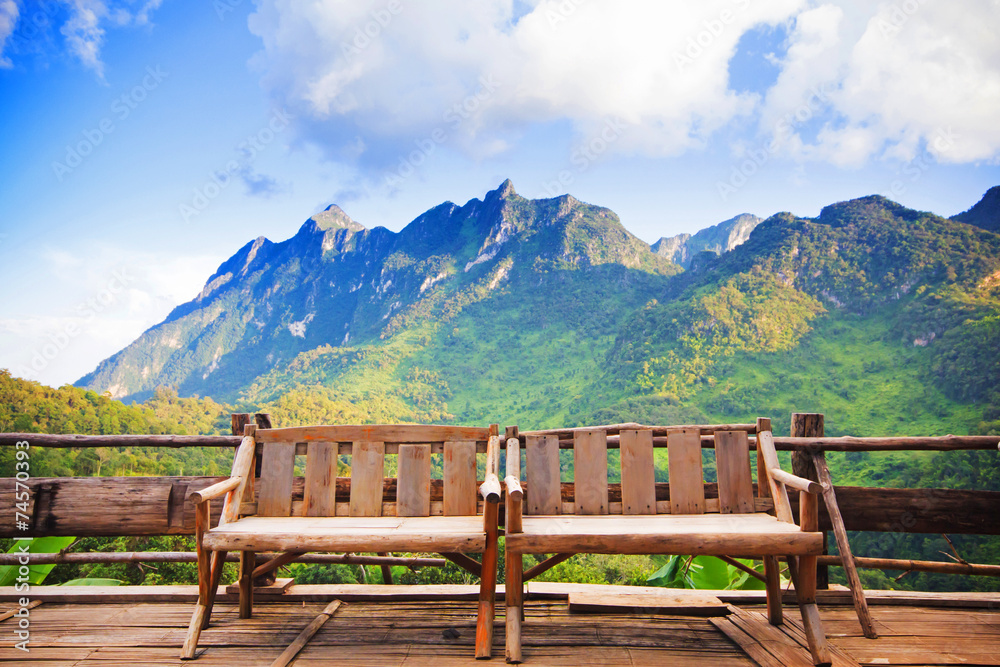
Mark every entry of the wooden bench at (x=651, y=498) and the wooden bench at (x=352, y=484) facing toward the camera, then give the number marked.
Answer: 2

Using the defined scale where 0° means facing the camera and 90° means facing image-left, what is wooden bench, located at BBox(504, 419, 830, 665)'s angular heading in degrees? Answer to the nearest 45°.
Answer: approximately 0°

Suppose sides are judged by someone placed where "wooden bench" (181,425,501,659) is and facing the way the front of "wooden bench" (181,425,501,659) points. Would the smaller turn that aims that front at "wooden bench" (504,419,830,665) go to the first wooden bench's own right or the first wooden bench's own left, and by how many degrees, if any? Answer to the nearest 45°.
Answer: approximately 90° to the first wooden bench's own left

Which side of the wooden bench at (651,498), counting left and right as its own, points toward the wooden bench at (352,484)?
right

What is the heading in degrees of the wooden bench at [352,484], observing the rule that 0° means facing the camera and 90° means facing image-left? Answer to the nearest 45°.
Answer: approximately 0°

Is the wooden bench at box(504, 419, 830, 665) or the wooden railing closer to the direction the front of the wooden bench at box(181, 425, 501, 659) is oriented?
the wooden bench
